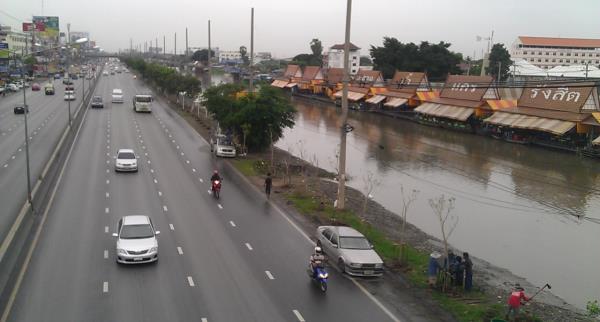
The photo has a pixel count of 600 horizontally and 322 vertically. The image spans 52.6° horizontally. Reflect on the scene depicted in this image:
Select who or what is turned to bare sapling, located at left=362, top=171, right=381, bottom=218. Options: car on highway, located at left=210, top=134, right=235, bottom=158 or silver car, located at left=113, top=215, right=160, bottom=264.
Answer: the car on highway

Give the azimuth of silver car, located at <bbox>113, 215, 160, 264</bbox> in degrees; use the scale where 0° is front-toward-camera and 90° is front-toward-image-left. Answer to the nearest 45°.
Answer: approximately 0°

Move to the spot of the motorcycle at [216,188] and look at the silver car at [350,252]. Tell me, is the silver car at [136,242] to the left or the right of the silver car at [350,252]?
right

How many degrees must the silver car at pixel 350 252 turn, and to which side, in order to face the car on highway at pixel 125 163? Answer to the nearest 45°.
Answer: approximately 180°

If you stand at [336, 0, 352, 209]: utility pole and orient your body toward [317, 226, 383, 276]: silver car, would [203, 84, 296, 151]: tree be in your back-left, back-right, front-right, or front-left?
back-right

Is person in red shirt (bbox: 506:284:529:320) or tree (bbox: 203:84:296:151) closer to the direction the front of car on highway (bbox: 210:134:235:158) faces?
the person in red shirt

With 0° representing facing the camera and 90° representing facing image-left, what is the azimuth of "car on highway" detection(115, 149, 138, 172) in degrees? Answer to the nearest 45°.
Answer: approximately 0°

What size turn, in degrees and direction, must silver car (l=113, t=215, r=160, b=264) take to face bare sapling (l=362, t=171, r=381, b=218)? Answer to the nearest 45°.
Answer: approximately 135° to its left

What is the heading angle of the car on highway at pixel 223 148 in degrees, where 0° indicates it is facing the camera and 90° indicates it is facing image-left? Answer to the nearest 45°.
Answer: approximately 315°
